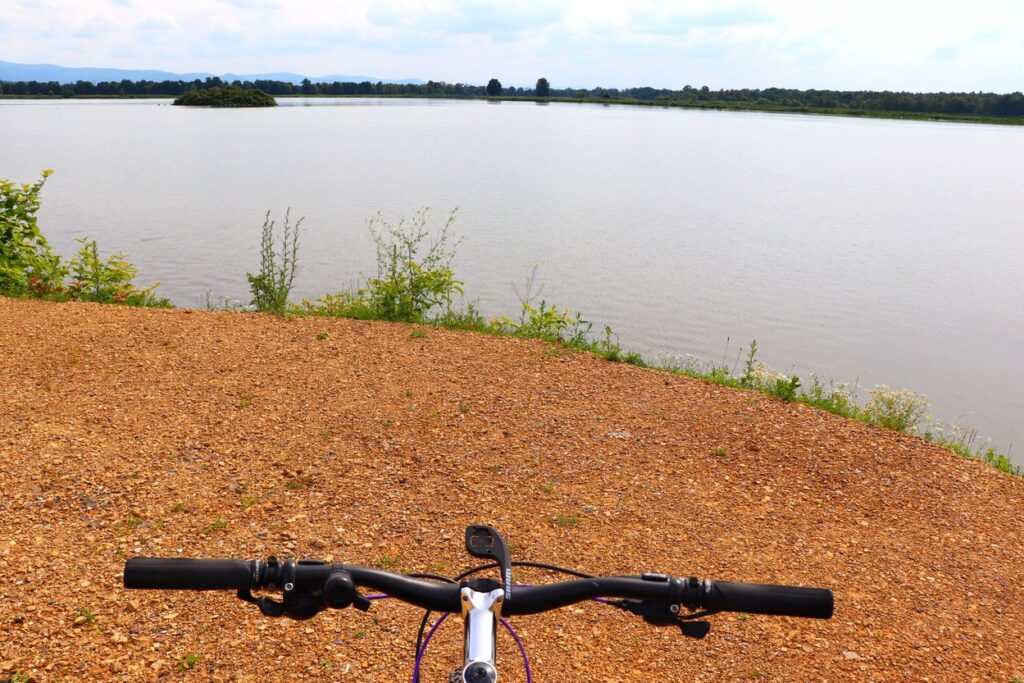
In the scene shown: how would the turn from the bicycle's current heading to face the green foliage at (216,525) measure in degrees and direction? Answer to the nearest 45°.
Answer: approximately 45° to its left

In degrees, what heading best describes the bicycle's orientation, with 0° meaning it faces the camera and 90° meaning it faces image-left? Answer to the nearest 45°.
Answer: approximately 180°

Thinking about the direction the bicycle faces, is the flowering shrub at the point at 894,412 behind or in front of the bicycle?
in front

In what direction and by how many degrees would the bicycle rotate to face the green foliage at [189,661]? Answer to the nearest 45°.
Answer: approximately 45° to its left

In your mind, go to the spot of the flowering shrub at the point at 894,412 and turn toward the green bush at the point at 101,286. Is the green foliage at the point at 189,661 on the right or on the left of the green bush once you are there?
left

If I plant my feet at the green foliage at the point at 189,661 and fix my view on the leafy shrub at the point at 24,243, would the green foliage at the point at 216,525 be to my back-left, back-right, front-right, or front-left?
front-right

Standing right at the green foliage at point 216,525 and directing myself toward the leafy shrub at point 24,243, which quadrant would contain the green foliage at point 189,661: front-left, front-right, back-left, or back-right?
back-left

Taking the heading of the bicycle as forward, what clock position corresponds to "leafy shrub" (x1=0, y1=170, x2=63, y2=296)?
The leafy shrub is roughly at 11 o'clock from the bicycle.
